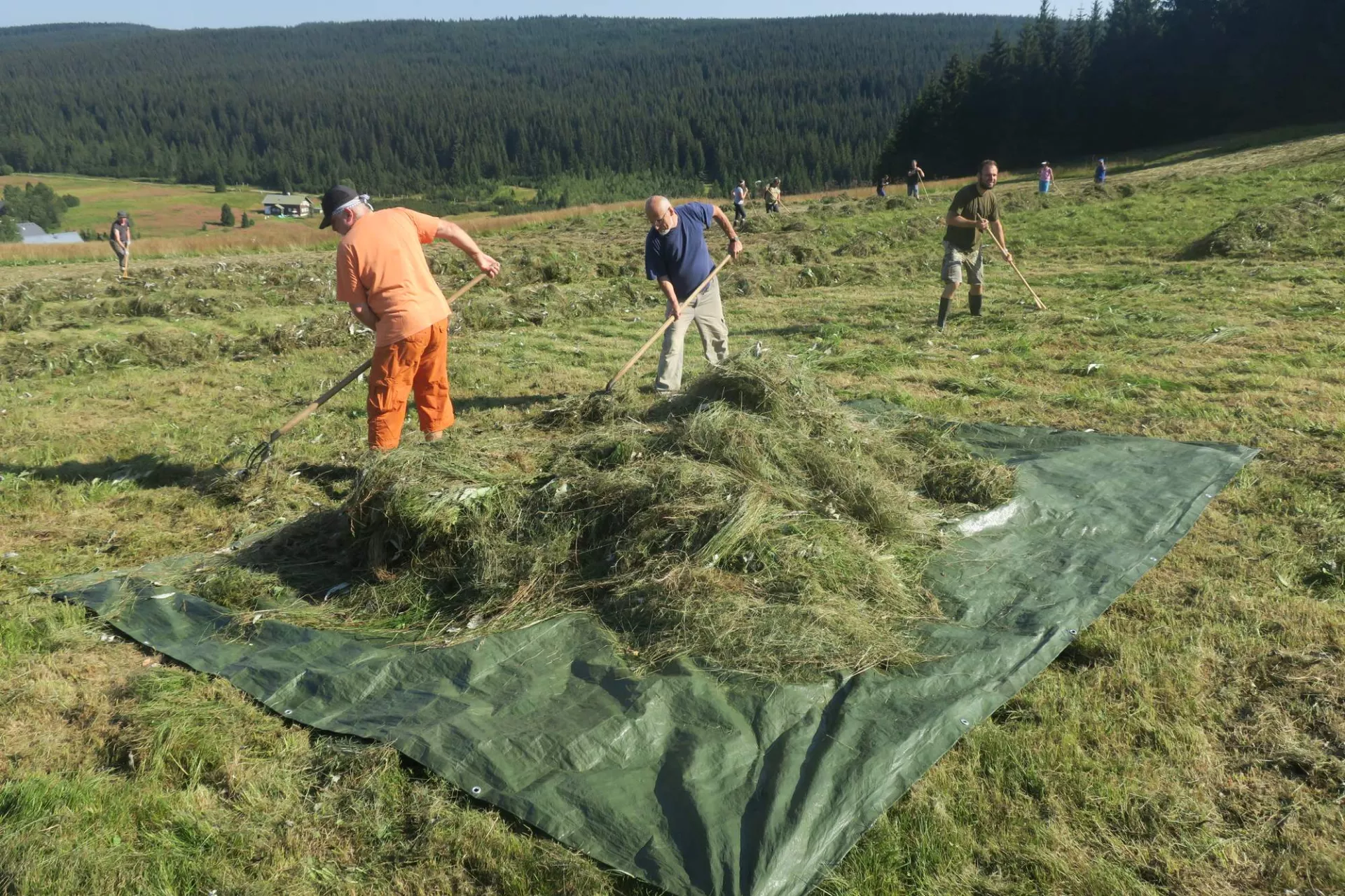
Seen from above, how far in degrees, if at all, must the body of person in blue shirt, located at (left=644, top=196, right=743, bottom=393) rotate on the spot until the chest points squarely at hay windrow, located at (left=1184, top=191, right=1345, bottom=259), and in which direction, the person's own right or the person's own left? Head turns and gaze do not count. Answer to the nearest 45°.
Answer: approximately 180°

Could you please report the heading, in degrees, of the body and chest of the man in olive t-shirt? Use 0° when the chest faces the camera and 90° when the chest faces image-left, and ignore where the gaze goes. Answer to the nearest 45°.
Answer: approximately 315°

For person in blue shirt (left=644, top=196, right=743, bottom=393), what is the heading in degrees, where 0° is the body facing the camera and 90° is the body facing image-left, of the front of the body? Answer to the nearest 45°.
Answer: approximately 45°

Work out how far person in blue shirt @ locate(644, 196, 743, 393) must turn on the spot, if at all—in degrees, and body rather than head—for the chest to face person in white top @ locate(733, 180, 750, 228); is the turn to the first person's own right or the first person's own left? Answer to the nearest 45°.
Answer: approximately 135° to the first person's own right
